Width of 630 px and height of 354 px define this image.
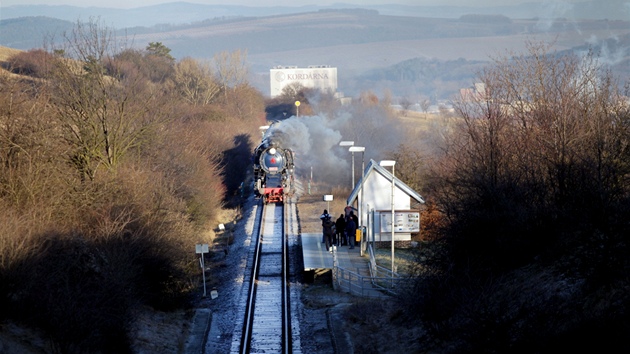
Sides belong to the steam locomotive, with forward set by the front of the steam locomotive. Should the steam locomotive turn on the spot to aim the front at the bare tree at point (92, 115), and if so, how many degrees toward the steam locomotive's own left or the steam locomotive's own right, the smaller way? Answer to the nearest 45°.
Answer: approximately 45° to the steam locomotive's own right

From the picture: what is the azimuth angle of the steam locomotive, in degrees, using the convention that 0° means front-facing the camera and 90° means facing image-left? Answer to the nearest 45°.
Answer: approximately 0°

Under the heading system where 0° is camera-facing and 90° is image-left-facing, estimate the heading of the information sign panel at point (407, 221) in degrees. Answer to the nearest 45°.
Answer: approximately 0°

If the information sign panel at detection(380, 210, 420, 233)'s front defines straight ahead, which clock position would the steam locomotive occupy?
The steam locomotive is roughly at 5 o'clock from the information sign panel.

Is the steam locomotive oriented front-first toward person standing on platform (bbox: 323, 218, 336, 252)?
yes

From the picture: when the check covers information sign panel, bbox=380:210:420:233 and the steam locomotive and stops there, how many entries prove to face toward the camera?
2

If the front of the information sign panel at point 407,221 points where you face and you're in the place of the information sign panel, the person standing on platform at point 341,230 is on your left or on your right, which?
on your right

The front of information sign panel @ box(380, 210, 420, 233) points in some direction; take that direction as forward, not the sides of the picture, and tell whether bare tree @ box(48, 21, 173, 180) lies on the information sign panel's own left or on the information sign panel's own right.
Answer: on the information sign panel's own right
